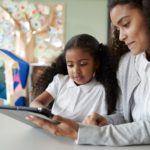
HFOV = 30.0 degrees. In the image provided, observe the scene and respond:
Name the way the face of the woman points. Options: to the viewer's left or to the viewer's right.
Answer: to the viewer's left

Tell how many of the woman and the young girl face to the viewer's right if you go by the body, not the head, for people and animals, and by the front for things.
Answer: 0

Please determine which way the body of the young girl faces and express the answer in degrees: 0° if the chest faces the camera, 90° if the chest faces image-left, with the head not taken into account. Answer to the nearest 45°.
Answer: approximately 45°
